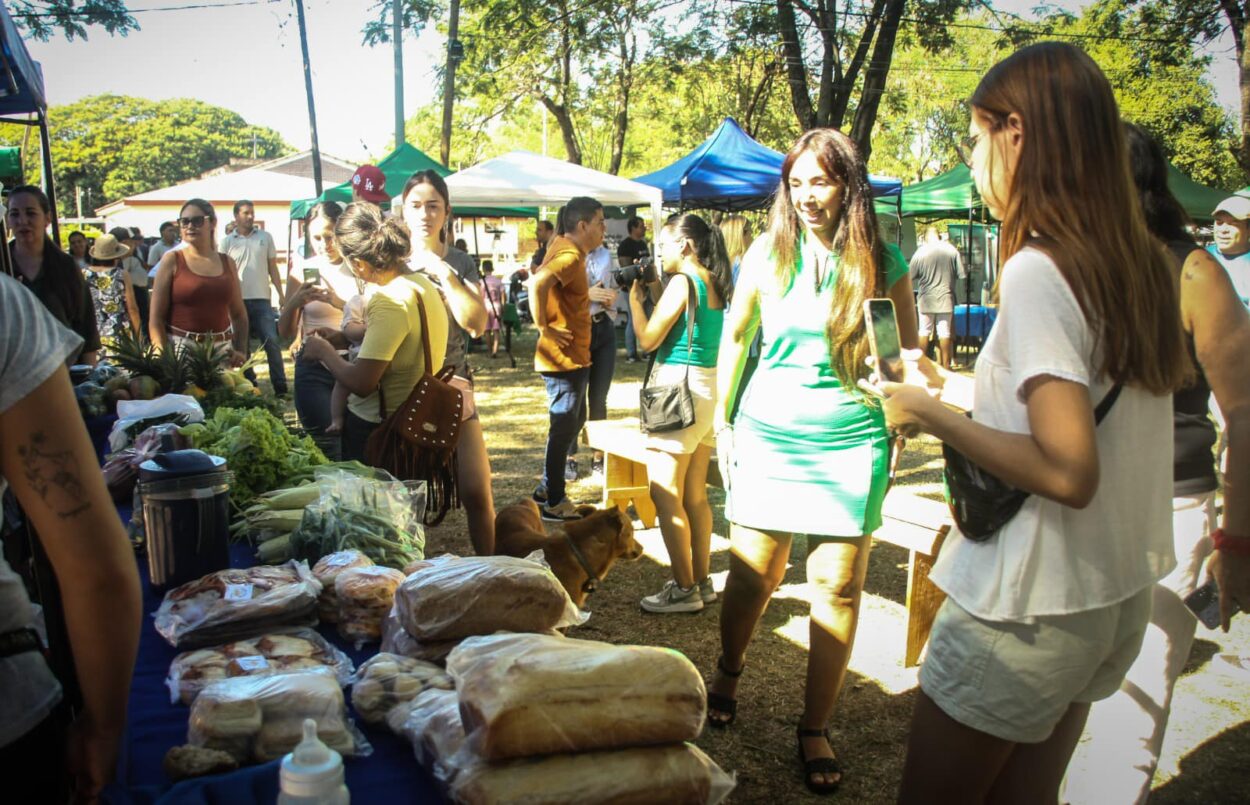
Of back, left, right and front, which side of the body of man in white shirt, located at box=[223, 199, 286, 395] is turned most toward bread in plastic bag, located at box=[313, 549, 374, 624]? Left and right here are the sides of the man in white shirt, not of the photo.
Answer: front

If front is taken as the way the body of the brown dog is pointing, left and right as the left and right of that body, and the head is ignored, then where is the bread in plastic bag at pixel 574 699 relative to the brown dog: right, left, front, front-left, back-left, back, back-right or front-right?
right

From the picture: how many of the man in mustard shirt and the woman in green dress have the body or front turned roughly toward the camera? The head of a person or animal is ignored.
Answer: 1

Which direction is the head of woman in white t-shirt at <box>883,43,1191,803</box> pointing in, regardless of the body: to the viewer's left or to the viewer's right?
to the viewer's left

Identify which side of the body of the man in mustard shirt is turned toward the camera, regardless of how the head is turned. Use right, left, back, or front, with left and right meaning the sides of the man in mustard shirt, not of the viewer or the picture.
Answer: right

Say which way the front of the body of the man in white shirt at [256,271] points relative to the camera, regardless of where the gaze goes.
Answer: toward the camera

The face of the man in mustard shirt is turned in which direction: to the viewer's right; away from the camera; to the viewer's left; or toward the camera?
to the viewer's right

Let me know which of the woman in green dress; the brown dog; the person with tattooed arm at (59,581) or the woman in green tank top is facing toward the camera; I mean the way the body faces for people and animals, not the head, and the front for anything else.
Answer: the woman in green dress

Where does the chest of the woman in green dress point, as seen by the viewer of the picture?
toward the camera

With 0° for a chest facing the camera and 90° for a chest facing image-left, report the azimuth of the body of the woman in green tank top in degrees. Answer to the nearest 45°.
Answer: approximately 90°

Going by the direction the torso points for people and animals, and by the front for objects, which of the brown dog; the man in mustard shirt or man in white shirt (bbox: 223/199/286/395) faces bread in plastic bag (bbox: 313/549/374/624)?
the man in white shirt
